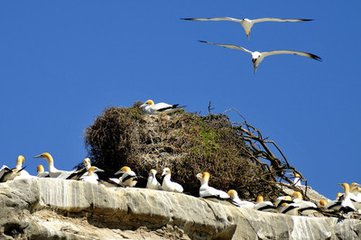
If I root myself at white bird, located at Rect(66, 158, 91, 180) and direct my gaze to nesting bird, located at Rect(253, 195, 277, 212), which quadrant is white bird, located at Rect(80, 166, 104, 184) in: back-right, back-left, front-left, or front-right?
front-right

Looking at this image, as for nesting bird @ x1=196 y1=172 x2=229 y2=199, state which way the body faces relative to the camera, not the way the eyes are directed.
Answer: to the viewer's left

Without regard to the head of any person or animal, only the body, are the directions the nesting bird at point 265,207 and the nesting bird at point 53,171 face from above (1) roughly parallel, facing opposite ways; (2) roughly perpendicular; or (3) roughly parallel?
roughly parallel

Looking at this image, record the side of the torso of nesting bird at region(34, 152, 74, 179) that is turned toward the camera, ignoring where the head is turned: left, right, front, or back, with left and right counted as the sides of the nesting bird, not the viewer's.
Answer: left

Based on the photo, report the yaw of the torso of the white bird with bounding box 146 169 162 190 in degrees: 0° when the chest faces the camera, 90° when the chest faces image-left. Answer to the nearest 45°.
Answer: approximately 45°

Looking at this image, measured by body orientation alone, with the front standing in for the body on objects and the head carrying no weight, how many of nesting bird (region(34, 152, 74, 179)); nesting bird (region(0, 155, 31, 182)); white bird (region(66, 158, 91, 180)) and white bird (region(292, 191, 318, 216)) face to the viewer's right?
2

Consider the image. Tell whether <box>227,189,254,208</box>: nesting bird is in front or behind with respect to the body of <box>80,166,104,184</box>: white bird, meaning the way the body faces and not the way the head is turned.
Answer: in front

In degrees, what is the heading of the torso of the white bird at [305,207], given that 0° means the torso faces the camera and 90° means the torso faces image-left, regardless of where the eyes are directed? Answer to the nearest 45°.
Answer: approximately 90°

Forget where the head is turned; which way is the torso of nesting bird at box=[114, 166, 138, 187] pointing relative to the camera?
to the viewer's left
